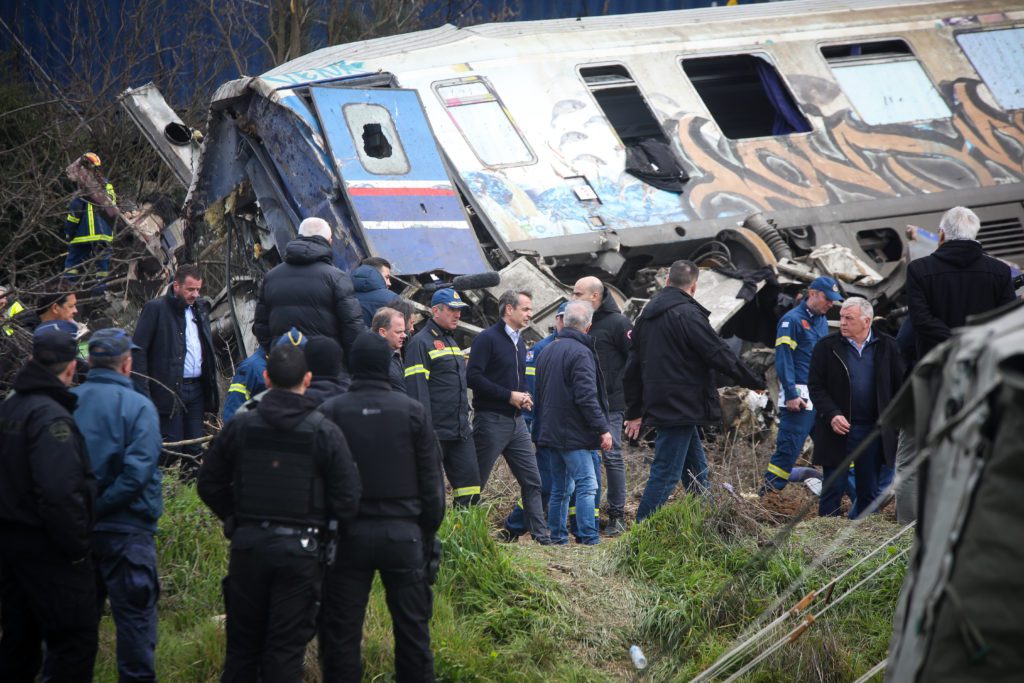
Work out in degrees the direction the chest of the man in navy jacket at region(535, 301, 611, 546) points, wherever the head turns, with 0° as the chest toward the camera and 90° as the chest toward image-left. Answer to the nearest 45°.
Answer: approximately 225°

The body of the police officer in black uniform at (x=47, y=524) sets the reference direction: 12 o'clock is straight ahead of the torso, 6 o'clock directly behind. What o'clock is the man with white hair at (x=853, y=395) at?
The man with white hair is roughly at 1 o'clock from the police officer in black uniform.

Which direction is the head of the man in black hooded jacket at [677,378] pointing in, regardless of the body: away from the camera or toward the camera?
away from the camera

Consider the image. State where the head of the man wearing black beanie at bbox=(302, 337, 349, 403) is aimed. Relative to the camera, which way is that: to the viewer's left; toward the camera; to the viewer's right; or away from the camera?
away from the camera

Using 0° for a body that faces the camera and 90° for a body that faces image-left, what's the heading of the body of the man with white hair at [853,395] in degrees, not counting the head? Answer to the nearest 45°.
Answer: approximately 0°

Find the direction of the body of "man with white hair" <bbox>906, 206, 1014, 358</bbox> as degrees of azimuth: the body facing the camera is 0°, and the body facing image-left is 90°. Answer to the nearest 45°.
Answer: approximately 180°

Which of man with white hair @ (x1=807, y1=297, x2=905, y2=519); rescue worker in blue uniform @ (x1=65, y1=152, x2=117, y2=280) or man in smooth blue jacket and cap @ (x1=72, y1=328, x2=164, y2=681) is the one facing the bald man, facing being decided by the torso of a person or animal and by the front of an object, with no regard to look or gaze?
the man in smooth blue jacket and cap

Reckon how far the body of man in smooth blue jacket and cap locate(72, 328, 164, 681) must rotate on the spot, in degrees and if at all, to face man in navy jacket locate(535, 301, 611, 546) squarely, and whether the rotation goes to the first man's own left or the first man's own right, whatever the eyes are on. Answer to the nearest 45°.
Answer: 0° — they already face them

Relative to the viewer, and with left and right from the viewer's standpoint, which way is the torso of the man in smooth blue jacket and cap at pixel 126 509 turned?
facing away from the viewer and to the right of the viewer

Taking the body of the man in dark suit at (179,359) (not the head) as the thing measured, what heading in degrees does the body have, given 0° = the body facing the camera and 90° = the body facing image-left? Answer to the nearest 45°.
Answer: approximately 315°

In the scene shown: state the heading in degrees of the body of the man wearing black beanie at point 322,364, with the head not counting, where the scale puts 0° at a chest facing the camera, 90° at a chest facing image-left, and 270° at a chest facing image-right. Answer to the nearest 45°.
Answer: approximately 180°

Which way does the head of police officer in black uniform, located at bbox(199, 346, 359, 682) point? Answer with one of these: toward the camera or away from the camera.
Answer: away from the camera

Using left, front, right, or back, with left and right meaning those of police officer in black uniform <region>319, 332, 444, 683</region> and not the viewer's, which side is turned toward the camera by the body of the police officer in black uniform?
back

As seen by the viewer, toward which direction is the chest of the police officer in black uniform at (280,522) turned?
away from the camera
